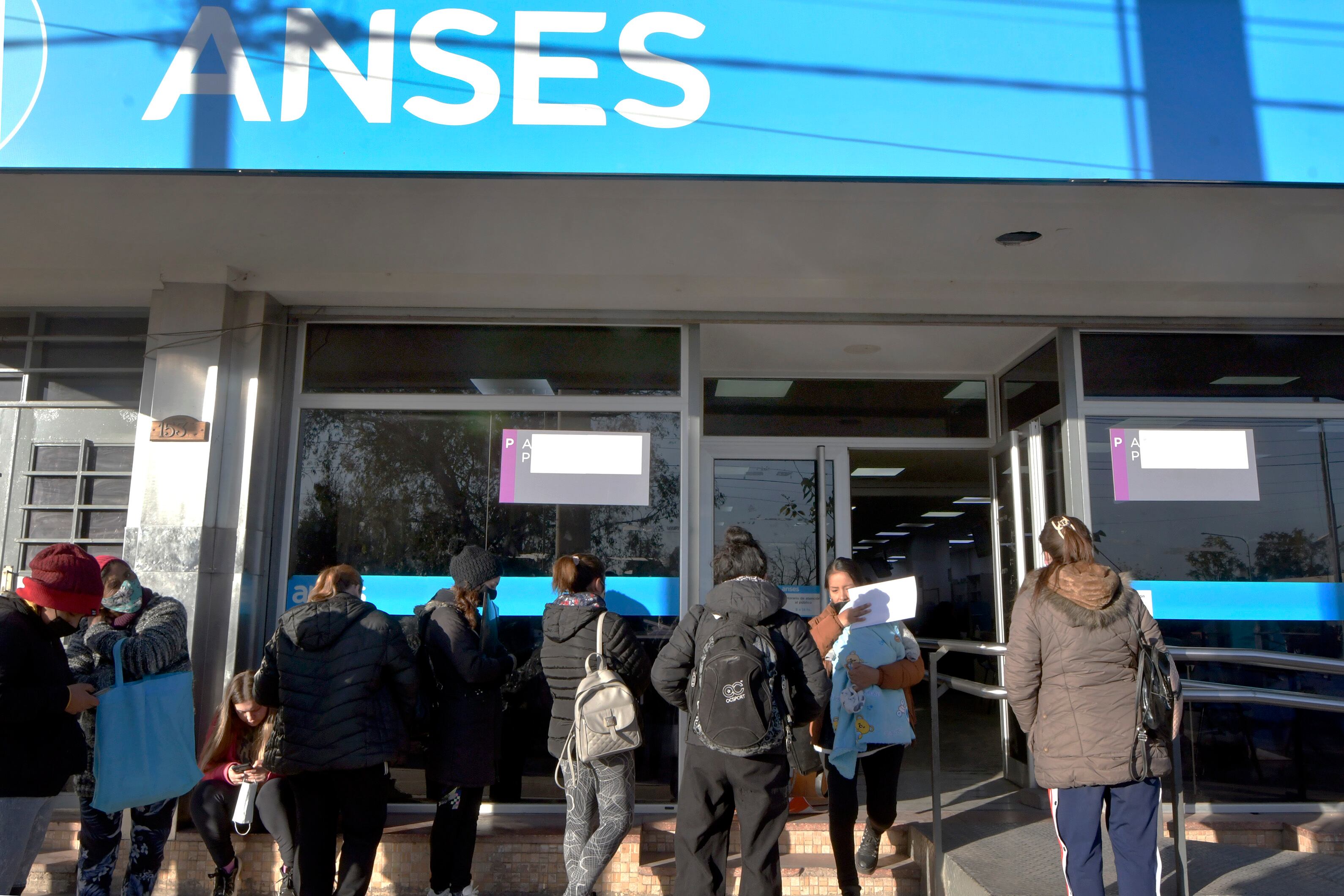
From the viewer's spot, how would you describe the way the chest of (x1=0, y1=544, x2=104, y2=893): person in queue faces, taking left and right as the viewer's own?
facing to the right of the viewer

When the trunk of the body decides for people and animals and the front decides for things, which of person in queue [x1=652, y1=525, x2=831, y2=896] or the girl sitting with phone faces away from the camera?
the person in queue

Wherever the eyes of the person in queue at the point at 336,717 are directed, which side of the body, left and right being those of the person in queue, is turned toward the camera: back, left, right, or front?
back

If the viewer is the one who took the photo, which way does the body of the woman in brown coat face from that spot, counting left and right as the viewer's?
facing away from the viewer

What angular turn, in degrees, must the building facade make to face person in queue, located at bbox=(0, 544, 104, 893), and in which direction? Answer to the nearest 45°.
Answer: approximately 45° to its right

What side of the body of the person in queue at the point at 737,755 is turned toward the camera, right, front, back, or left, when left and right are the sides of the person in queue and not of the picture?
back

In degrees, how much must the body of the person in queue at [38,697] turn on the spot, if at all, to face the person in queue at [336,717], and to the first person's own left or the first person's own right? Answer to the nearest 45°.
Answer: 0° — they already face them
